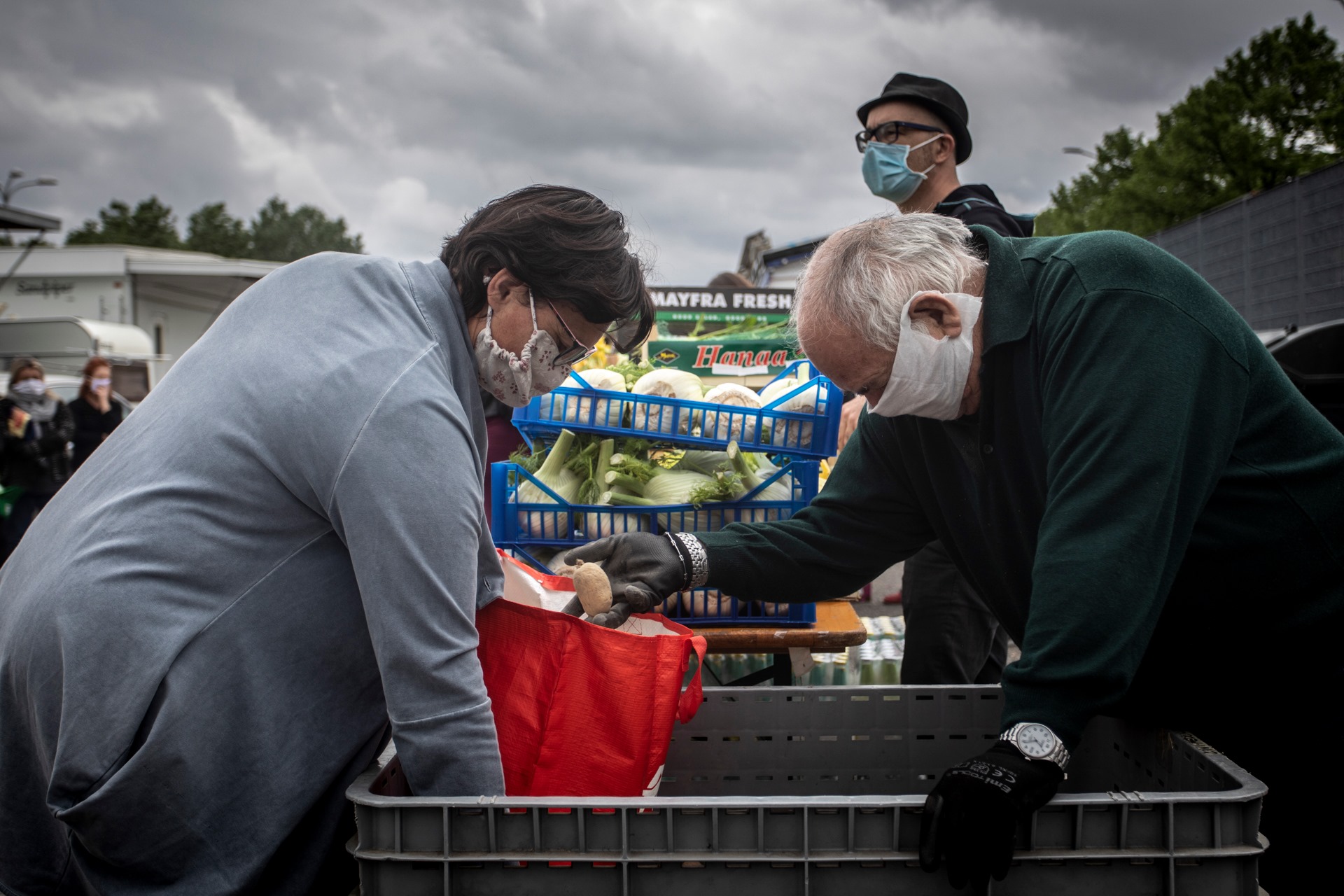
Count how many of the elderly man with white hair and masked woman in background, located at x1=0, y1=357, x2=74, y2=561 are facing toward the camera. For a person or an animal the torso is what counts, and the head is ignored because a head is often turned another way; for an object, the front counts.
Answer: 1

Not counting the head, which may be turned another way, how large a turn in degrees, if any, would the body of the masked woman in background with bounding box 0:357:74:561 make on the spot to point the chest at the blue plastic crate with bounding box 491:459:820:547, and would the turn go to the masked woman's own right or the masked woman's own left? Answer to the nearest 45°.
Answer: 0° — they already face it

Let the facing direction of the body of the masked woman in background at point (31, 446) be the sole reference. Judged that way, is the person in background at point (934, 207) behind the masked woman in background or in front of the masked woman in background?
in front

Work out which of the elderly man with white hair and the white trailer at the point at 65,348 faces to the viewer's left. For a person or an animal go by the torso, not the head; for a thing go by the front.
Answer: the elderly man with white hair

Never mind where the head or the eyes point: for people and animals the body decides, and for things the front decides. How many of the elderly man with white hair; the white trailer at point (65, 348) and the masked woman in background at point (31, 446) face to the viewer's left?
1

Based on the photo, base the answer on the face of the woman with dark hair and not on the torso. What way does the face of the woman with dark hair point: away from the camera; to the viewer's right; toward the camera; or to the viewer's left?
to the viewer's right

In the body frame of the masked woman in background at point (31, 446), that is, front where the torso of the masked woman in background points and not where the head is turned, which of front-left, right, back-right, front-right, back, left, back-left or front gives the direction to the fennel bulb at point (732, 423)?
front

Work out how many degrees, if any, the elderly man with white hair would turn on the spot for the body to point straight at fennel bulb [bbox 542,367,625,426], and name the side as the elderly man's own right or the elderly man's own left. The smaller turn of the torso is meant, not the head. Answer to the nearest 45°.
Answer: approximately 45° to the elderly man's own right

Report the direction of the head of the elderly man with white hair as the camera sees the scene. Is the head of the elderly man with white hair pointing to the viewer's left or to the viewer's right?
to the viewer's left

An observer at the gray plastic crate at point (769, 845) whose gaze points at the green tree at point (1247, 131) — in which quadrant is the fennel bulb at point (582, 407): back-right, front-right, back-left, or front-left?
front-left

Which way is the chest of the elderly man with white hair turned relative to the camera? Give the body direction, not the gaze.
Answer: to the viewer's left

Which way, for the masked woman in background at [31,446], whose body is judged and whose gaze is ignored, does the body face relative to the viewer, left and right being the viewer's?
facing the viewer

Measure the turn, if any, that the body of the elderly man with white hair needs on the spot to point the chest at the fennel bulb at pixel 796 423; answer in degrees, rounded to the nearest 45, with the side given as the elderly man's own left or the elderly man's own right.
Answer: approximately 45° to the elderly man's own right

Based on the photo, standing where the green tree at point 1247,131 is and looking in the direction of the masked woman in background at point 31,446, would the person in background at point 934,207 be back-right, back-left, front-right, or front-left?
front-left
